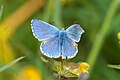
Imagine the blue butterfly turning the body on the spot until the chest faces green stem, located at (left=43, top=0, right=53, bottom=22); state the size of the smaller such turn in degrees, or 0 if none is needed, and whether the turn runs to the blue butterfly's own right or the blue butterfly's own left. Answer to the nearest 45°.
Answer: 0° — it already faces it

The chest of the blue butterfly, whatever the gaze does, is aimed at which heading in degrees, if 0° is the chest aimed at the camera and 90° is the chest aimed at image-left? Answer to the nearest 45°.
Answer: approximately 180°
